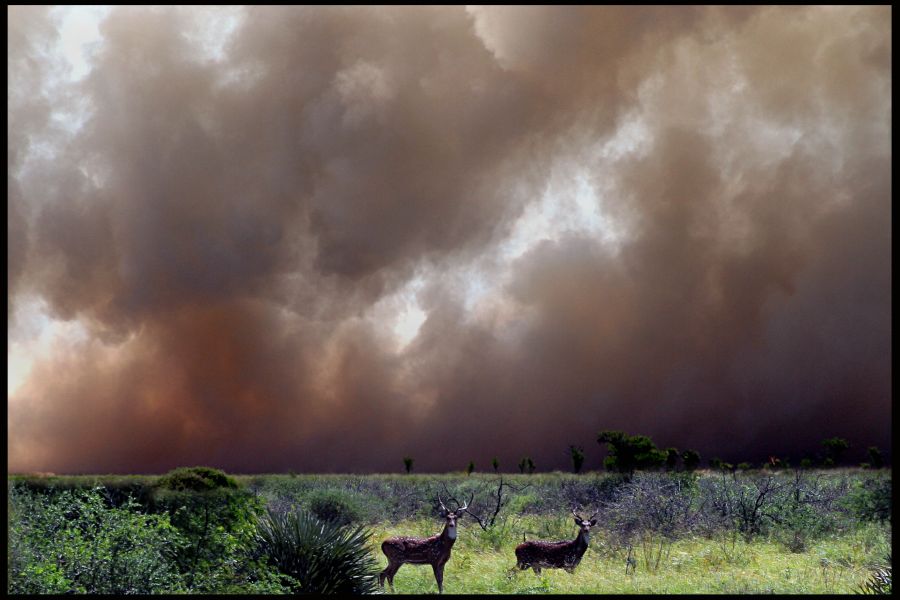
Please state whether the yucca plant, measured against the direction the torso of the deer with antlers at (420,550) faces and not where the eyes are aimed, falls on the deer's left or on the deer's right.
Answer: on the deer's right

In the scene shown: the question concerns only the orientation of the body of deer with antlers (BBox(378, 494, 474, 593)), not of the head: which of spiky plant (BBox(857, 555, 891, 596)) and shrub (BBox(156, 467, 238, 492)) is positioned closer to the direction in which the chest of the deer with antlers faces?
the spiky plant

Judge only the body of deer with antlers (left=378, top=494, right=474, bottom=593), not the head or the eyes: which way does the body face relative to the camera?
to the viewer's right

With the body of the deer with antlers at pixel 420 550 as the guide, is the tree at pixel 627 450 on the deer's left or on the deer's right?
on the deer's left
